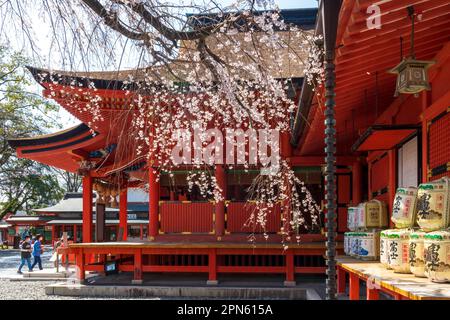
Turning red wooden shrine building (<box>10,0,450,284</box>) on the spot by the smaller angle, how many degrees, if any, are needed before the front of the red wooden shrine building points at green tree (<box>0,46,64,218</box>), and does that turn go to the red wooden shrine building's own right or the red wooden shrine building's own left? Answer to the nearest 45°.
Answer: approximately 45° to the red wooden shrine building's own right
